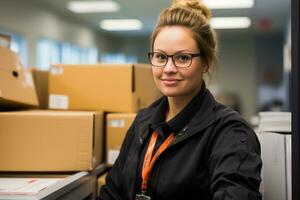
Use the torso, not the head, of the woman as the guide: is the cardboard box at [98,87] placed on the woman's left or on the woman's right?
on the woman's right

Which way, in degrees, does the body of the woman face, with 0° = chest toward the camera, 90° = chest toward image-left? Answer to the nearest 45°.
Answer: approximately 45°

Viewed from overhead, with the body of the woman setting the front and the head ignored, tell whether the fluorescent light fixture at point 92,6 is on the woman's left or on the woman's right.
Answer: on the woman's right

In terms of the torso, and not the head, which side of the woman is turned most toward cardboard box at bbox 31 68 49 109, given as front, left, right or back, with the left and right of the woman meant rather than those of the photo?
right

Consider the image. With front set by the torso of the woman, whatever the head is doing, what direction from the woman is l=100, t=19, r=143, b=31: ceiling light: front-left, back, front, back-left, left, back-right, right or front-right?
back-right
